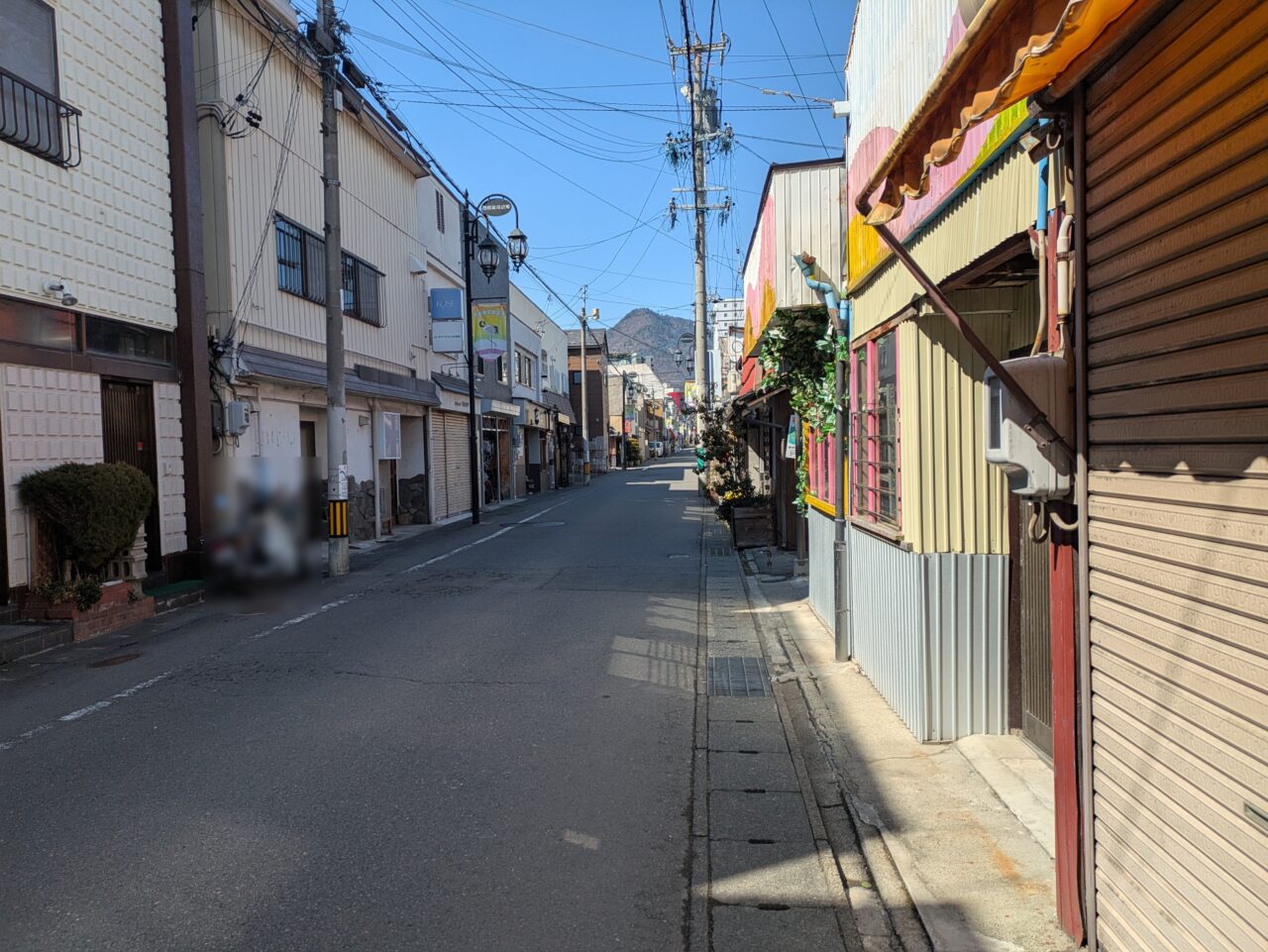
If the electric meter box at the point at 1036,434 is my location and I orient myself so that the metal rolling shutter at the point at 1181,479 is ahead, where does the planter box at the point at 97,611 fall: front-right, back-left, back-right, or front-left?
back-right

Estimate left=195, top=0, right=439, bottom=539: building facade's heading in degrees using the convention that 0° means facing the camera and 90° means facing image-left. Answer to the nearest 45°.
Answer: approximately 315°

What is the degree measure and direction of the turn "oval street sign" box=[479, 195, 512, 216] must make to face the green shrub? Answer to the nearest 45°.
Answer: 0° — it already faces it

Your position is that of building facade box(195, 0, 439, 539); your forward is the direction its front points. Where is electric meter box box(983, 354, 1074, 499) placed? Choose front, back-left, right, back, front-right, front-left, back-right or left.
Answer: front-right

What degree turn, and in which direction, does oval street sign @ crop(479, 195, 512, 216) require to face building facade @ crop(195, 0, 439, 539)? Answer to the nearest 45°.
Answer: approximately 45° to its right

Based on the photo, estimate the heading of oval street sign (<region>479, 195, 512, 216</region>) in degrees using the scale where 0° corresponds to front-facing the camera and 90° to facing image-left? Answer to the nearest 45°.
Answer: approximately 0°

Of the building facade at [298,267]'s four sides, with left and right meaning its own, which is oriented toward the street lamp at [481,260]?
left

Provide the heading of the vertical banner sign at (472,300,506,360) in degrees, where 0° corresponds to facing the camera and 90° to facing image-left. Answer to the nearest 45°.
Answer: approximately 0°

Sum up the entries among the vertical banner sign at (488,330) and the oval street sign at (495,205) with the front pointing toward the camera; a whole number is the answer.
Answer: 2

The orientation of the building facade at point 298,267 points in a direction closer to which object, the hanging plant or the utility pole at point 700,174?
the hanging plant

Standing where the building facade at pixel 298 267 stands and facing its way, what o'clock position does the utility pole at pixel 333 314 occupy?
The utility pole is roughly at 1 o'clock from the building facade.
